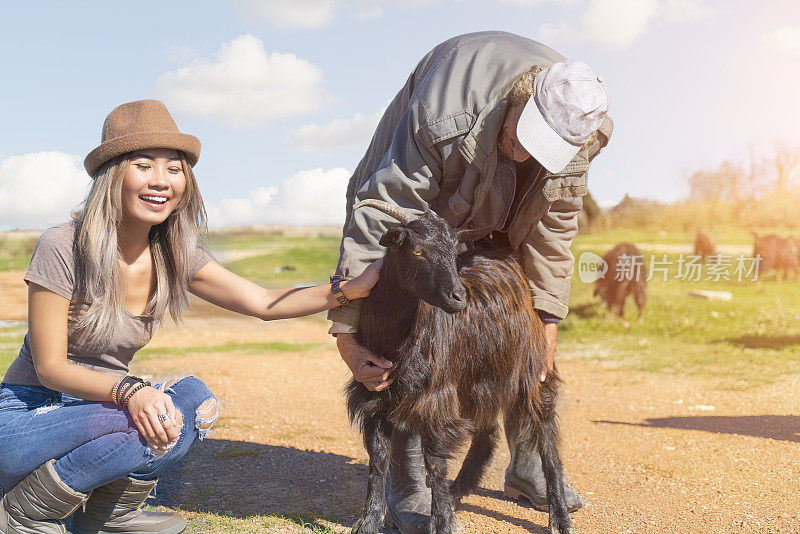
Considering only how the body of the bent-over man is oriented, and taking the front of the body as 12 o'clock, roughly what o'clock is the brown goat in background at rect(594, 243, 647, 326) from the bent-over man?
The brown goat in background is roughly at 8 o'clock from the bent-over man.

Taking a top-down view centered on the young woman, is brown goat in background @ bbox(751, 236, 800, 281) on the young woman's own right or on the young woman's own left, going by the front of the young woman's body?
on the young woman's own left
